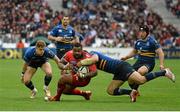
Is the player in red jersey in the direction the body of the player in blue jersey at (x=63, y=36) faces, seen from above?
yes

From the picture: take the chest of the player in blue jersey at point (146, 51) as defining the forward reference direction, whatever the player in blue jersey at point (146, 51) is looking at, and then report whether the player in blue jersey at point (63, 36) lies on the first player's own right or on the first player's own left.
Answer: on the first player's own right

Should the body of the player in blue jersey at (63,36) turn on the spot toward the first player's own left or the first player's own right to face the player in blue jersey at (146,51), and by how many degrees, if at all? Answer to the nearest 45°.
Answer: approximately 45° to the first player's own left

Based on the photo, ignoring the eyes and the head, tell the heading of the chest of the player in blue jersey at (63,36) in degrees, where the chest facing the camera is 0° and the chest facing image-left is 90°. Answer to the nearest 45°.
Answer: approximately 0°
